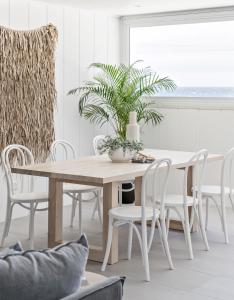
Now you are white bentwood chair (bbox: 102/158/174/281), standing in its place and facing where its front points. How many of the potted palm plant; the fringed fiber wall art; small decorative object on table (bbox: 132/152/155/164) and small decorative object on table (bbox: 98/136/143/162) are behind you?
0

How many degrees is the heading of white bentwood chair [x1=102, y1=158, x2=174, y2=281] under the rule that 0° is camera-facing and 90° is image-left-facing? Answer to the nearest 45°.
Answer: approximately 135°

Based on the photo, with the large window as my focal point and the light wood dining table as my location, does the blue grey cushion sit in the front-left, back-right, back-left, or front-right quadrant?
back-right

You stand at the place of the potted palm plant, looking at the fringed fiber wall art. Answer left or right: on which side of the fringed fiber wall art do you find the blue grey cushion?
left

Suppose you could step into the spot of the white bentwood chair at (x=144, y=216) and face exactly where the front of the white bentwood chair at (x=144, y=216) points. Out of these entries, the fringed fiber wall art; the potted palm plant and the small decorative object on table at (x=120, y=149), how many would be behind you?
0

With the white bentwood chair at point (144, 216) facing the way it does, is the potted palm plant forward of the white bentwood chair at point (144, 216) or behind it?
forward

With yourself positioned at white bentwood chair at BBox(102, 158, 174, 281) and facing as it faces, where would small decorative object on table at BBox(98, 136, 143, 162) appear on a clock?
The small decorative object on table is roughly at 1 o'clock from the white bentwood chair.

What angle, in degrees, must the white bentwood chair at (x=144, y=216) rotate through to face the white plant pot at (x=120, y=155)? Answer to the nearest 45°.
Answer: approximately 45° to its right

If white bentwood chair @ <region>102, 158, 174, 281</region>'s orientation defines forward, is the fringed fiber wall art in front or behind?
in front

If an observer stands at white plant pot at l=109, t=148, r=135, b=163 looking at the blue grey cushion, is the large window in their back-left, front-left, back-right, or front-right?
back-left

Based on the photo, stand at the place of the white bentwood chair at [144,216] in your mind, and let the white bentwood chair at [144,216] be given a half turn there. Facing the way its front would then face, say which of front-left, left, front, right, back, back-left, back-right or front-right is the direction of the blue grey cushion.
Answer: front-right

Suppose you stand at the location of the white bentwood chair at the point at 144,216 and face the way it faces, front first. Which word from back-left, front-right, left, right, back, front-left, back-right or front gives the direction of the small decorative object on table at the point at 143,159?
front-right

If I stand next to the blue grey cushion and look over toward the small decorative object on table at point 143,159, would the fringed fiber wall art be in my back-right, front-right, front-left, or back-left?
front-left

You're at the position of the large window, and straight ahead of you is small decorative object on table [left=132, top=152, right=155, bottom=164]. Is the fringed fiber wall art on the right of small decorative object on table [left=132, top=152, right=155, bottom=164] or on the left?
right

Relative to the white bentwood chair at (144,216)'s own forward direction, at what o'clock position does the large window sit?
The large window is roughly at 2 o'clock from the white bentwood chair.
